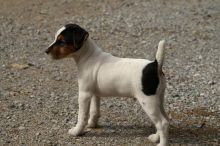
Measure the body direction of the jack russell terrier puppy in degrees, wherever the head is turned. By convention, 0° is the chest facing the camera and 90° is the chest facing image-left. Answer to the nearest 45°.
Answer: approximately 90°
